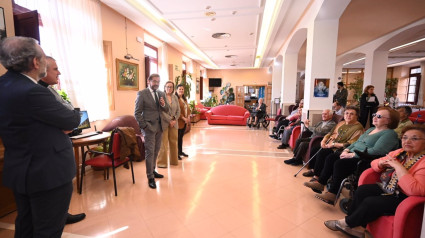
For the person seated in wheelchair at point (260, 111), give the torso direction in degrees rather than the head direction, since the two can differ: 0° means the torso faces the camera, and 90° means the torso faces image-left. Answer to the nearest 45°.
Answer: approximately 45°

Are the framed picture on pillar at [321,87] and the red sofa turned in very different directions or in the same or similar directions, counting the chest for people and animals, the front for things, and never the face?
same or similar directions

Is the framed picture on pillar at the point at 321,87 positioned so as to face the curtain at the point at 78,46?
no

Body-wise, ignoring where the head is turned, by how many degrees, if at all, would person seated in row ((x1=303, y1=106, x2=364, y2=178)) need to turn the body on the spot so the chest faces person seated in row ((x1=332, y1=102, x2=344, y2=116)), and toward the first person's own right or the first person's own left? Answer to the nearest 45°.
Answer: approximately 135° to the first person's own right

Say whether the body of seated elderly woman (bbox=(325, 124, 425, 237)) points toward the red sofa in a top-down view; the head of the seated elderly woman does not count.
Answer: no

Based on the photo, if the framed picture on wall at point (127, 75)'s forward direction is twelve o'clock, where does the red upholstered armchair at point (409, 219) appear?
The red upholstered armchair is roughly at 1 o'clock from the framed picture on wall.

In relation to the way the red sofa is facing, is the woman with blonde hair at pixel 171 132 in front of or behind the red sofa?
in front

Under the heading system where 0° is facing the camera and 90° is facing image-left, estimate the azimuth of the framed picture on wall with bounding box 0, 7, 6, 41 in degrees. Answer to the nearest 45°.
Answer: approximately 270°

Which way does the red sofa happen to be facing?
toward the camera

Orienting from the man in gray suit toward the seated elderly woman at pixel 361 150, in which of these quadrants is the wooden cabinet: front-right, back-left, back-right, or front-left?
back-right

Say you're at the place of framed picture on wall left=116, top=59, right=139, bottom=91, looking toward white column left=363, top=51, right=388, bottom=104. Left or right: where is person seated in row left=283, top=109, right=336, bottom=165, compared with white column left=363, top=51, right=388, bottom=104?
right

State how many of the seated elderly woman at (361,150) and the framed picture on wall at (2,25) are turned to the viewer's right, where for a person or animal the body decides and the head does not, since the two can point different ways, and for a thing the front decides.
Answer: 1

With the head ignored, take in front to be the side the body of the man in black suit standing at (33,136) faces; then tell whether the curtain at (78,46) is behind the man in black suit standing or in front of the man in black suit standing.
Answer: in front

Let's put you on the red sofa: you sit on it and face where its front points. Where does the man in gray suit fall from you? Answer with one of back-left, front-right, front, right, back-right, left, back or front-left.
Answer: front

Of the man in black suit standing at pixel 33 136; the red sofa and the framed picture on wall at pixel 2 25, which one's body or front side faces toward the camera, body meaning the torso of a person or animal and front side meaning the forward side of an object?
the red sofa

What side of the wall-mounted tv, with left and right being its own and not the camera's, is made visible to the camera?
front

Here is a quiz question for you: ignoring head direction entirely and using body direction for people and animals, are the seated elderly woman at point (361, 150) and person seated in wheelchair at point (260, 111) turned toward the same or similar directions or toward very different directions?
same or similar directions

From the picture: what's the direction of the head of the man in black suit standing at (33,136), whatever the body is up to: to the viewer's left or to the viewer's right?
to the viewer's right

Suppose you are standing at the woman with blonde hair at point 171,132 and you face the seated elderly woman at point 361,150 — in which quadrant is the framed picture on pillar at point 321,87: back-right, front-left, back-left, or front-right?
front-left
